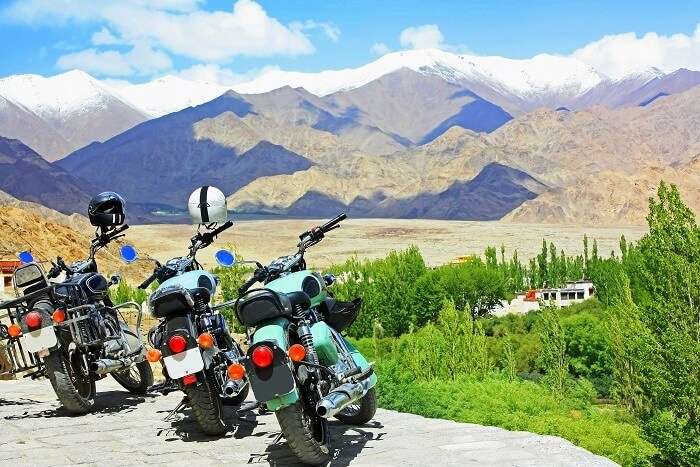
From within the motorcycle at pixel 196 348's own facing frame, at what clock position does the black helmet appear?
The black helmet is roughly at 10 o'clock from the motorcycle.

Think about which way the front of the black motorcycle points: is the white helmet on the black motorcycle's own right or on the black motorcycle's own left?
on the black motorcycle's own right

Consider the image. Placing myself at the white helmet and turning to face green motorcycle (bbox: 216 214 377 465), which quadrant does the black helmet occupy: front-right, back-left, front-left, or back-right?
back-right

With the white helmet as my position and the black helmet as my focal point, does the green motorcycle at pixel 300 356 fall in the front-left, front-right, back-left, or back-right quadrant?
back-left

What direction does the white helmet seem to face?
away from the camera

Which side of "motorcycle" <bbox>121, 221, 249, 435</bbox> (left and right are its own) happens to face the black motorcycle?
left

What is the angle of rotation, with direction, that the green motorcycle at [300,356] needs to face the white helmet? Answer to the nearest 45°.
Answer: approximately 45° to its left

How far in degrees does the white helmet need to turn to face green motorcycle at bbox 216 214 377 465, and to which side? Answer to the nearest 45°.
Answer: approximately 180°

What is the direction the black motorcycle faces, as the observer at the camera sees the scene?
facing away from the viewer and to the right of the viewer

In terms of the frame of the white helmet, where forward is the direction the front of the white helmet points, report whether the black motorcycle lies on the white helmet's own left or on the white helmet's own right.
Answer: on the white helmet's own left
